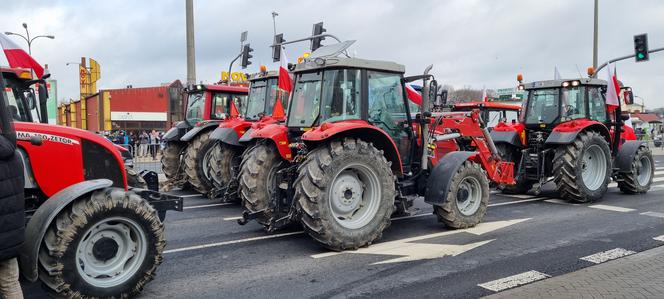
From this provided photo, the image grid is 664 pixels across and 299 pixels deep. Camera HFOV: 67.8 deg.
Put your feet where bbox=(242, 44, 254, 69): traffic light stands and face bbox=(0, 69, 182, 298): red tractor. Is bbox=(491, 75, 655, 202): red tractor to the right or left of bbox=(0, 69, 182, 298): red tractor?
left

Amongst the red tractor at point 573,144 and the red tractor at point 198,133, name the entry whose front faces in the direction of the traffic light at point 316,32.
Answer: the red tractor at point 198,133

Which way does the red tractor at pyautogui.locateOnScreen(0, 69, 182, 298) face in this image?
to the viewer's right

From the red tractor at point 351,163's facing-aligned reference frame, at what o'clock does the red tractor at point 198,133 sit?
the red tractor at point 198,133 is roughly at 9 o'clock from the red tractor at point 351,163.

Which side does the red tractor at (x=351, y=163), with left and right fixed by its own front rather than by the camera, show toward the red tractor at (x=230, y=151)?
left

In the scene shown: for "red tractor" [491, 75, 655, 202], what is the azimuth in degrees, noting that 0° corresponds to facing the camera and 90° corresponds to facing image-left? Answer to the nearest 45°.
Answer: approximately 225°

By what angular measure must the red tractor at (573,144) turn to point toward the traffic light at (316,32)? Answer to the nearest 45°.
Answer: approximately 90° to its left

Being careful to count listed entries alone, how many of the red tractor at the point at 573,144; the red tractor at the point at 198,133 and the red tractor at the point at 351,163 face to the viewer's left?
0

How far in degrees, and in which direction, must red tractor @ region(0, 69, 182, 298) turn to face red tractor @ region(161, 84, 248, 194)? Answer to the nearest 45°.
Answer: approximately 90° to its left

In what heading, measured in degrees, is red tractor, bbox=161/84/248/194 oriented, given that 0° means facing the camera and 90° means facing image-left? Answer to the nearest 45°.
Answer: approximately 225°

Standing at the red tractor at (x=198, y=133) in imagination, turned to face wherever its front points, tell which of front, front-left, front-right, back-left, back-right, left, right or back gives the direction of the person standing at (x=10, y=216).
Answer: back-right

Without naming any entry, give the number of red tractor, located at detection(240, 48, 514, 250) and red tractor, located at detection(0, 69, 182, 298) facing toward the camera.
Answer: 0

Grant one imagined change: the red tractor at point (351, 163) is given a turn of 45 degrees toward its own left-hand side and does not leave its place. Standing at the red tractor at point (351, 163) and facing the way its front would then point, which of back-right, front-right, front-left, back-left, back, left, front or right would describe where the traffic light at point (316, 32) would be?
front

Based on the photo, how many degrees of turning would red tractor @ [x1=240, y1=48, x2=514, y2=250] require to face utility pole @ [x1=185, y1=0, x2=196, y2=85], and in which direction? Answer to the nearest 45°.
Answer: approximately 90° to its left

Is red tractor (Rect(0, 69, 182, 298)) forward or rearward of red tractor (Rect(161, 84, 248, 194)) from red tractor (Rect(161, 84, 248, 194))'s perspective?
rearward

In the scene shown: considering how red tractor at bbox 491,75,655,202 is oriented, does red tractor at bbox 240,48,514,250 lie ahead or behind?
behind
